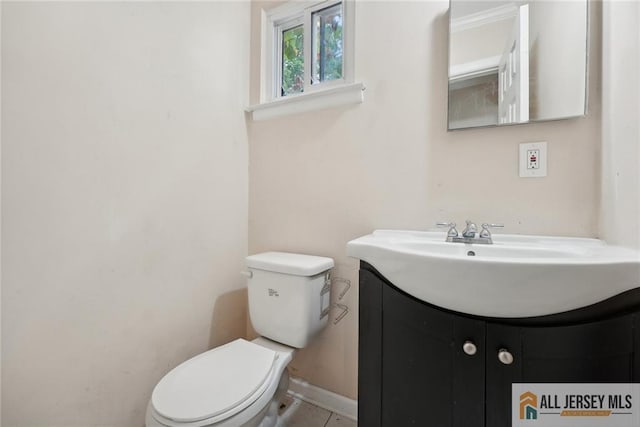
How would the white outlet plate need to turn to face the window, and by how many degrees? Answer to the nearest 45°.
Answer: approximately 90° to its right

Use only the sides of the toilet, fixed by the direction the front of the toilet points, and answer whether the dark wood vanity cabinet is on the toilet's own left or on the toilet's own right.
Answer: on the toilet's own left

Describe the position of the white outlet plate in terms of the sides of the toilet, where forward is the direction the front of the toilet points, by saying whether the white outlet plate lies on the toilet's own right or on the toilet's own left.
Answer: on the toilet's own left

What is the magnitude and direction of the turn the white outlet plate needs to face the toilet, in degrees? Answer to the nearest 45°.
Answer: approximately 45° to its right

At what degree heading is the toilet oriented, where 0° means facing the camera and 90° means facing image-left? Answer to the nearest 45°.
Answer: approximately 45°

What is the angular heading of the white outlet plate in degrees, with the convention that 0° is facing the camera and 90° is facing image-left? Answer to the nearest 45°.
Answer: approximately 0°
